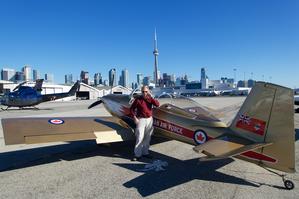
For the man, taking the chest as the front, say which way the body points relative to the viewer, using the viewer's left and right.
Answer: facing the viewer

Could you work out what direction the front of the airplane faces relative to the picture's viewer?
facing away from the viewer and to the left of the viewer
